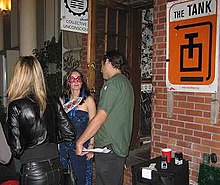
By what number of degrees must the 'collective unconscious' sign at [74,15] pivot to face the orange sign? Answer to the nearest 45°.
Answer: approximately 45° to its left

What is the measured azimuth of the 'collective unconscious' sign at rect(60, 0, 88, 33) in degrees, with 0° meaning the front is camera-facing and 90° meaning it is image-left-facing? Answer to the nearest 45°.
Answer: approximately 0°

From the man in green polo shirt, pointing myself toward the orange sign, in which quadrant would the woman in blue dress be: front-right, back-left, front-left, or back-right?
back-left

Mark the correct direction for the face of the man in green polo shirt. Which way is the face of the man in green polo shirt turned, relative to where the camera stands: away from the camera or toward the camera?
away from the camera
